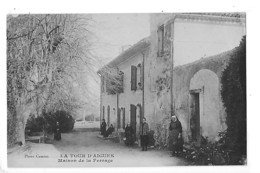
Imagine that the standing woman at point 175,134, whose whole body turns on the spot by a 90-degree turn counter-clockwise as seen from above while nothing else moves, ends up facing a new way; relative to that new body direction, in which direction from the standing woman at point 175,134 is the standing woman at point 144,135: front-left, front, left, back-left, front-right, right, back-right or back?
back-right

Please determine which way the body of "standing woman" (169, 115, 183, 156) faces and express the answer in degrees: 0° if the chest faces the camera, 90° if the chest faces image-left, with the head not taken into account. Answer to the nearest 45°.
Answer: approximately 45°

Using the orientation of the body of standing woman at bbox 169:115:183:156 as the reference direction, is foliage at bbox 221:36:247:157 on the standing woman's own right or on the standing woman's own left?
on the standing woman's own left

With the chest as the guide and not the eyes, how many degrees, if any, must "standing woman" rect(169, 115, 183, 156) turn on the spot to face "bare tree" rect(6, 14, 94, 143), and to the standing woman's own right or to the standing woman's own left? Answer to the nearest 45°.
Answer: approximately 45° to the standing woman's own right
